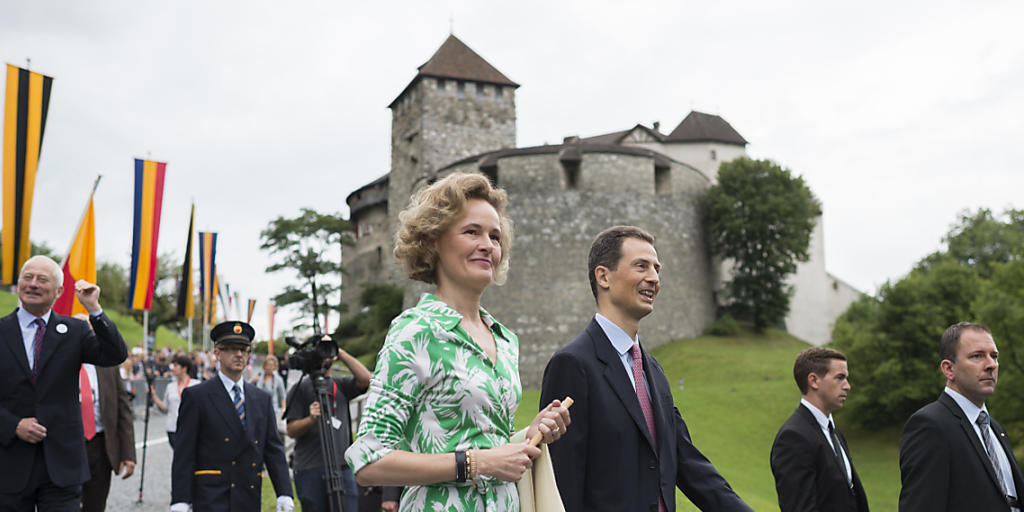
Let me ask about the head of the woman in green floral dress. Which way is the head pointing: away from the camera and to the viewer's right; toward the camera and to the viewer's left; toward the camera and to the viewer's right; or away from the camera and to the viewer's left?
toward the camera and to the viewer's right

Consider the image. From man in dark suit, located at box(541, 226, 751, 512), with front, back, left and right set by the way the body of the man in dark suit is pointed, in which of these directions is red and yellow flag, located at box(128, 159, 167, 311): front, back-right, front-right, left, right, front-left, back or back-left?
back

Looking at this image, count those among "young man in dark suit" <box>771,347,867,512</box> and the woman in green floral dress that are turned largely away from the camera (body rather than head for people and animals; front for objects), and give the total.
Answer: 0

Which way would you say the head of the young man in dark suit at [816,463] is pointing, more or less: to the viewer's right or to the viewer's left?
to the viewer's right

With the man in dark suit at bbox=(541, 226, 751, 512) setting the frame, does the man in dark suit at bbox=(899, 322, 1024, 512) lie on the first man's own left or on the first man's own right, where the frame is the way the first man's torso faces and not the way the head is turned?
on the first man's own left

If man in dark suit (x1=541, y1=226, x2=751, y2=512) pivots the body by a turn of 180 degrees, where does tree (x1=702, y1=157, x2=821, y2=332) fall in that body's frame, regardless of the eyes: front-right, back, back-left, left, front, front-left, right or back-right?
front-right

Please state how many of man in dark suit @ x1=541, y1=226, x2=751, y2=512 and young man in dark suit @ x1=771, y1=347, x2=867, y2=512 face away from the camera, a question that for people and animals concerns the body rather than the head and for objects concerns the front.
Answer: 0

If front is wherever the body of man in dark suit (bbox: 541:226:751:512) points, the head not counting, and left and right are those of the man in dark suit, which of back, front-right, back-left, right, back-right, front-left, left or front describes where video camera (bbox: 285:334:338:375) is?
back

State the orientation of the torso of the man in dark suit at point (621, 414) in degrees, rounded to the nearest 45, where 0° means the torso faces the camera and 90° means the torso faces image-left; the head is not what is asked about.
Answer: approximately 315°
